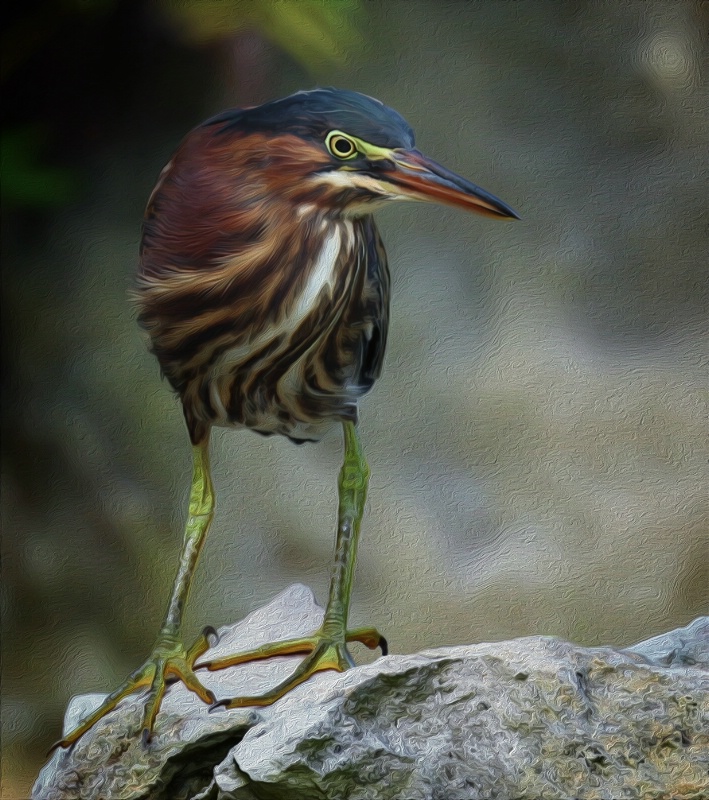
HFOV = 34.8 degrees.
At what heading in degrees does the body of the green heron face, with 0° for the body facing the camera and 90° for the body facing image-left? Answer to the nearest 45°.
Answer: approximately 0°
